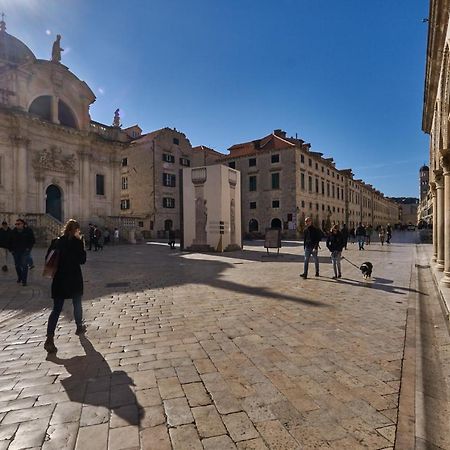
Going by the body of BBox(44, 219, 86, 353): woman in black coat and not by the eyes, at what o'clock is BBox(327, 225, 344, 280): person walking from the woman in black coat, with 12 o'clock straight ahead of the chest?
The person walking is roughly at 1 o'clock from the woman in black coat.

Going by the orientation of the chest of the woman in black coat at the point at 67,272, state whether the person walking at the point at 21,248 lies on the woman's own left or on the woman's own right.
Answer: on the woman's own left

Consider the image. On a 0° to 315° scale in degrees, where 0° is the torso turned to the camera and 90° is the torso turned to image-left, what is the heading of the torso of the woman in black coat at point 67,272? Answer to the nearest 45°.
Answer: approximately 225°

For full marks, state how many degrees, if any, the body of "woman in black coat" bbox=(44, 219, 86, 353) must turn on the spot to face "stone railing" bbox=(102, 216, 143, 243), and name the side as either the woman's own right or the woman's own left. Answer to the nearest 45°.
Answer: approximately 45° to the woman's own left
